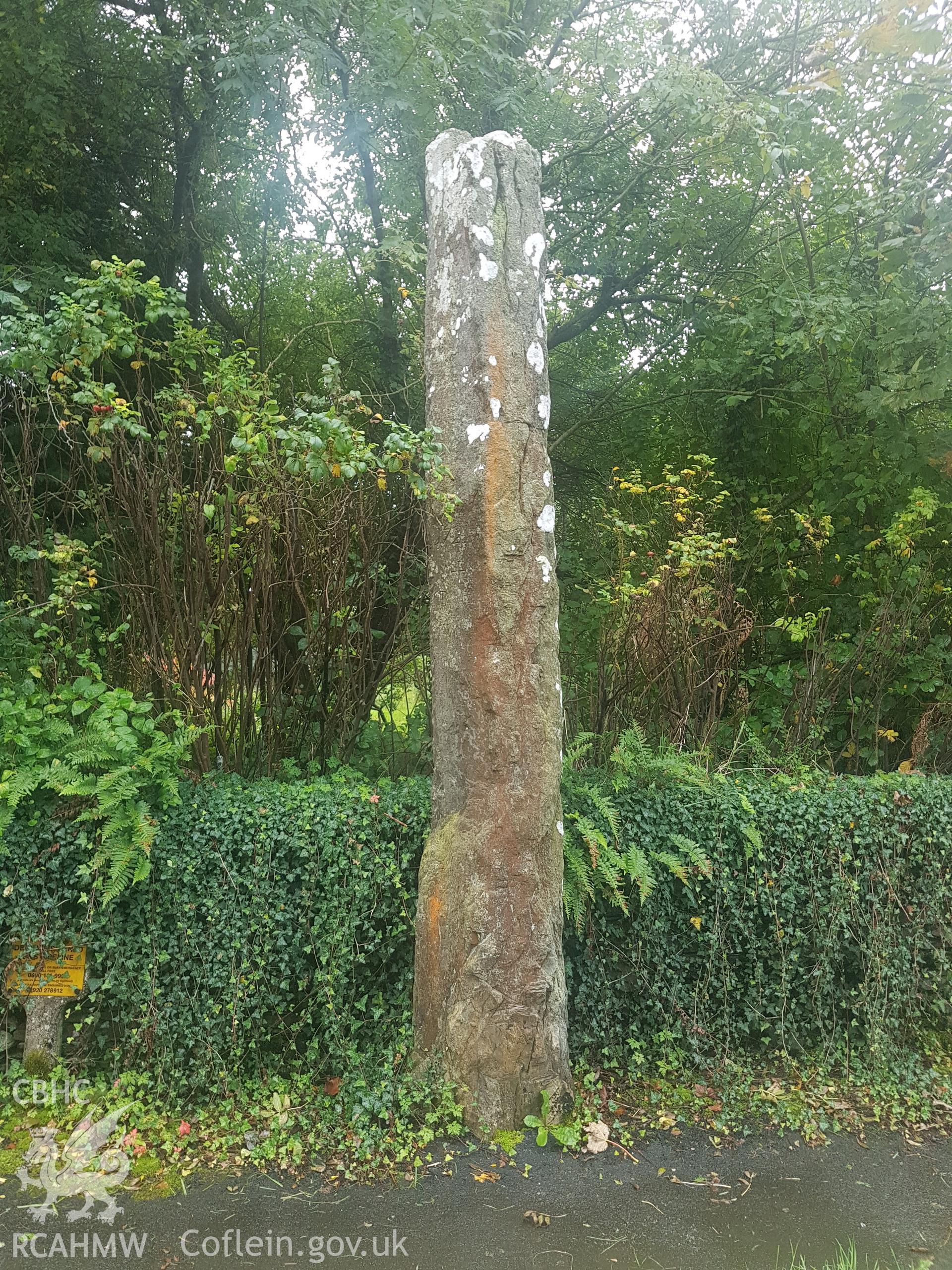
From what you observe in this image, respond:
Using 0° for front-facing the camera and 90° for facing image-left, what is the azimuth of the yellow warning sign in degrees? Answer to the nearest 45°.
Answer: approximately 0°

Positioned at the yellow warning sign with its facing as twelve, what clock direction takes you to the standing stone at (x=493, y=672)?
The standing stone is roughly at 10 o'clock from the yellow warning sign.

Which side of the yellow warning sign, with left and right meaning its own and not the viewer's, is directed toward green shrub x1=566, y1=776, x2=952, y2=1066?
left
